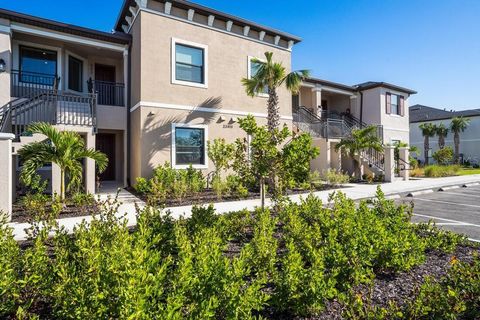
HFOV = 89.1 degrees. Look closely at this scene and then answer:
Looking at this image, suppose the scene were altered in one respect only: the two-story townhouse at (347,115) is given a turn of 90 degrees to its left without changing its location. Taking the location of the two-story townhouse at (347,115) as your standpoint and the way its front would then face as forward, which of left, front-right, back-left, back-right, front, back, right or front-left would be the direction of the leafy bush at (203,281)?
back-right

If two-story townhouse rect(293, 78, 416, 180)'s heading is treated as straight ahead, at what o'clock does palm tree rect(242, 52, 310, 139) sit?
The palm tree is roughly at 2 o'clock from the two-story townhouse.

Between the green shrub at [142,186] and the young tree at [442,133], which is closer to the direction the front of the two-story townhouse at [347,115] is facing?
the green shrub

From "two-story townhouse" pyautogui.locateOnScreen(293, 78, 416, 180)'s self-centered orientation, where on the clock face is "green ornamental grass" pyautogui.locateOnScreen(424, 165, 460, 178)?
The green ornamental grass is roughly at 10 o'clock from the two-story townhouse.

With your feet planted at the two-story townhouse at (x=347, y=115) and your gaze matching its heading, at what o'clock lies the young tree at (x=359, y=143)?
The young tree is roughly at 1 o'clock from the two-story townhouse.

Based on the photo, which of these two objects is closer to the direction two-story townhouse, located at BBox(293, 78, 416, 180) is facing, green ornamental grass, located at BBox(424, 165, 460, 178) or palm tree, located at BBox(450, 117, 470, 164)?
the green ornamental grass

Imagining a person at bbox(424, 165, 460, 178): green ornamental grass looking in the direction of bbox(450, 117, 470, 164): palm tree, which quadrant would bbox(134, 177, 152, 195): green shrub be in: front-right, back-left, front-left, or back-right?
back-left

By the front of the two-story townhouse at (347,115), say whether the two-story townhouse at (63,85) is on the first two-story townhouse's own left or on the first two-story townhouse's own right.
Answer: on the first two-story townhouse's own right

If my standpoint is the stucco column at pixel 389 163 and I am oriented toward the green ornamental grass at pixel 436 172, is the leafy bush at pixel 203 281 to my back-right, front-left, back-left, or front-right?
back-right

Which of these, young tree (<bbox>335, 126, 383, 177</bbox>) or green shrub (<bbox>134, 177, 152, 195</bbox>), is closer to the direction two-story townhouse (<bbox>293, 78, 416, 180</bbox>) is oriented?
the young tree

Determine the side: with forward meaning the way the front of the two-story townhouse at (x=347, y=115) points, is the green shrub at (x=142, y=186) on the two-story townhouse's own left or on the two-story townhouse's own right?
on the two-story townhouse's own right

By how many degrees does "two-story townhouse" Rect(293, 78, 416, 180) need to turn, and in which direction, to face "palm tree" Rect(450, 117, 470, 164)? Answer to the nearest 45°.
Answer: approximately 90° to its left

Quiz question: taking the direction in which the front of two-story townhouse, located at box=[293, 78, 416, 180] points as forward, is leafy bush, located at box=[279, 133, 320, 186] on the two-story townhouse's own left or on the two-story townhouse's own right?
on the two-story townhouse's own right

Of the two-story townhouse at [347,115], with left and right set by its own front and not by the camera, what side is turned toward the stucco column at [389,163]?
front

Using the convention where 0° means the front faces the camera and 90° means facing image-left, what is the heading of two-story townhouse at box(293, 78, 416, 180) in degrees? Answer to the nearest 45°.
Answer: approximately 315°
